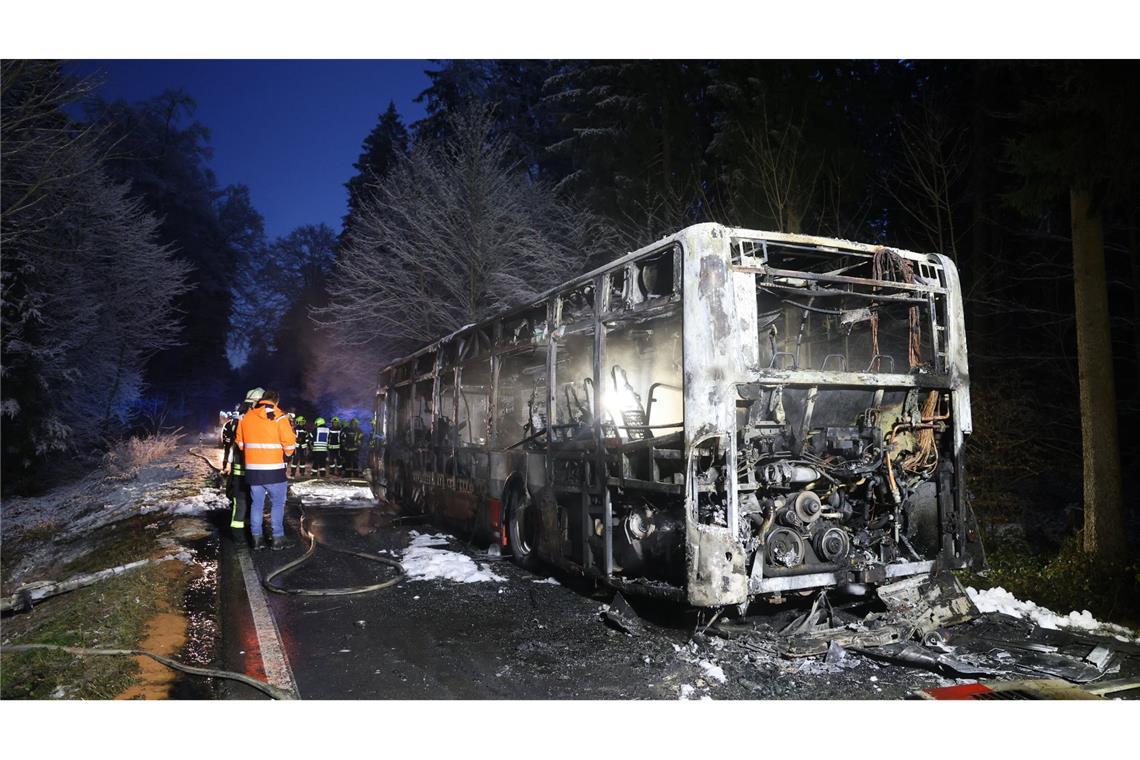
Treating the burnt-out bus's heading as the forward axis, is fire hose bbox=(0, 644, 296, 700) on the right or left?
on its left

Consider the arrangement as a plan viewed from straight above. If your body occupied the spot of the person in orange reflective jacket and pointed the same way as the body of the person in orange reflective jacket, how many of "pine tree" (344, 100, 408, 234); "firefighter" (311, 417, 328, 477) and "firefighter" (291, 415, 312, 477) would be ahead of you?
3

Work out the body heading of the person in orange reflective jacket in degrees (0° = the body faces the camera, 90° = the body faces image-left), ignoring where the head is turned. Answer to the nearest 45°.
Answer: approximately 180°

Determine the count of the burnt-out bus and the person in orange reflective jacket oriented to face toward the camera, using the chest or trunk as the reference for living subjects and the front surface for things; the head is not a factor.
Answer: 0

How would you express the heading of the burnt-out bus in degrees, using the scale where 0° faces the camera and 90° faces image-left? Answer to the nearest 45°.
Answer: approximately 135°

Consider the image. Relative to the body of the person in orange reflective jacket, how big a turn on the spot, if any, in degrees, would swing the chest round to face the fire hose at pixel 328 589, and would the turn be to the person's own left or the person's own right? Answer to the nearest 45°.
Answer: approximately 180°

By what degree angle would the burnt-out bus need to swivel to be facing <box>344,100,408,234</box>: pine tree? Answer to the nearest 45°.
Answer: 0° — it already faces it
